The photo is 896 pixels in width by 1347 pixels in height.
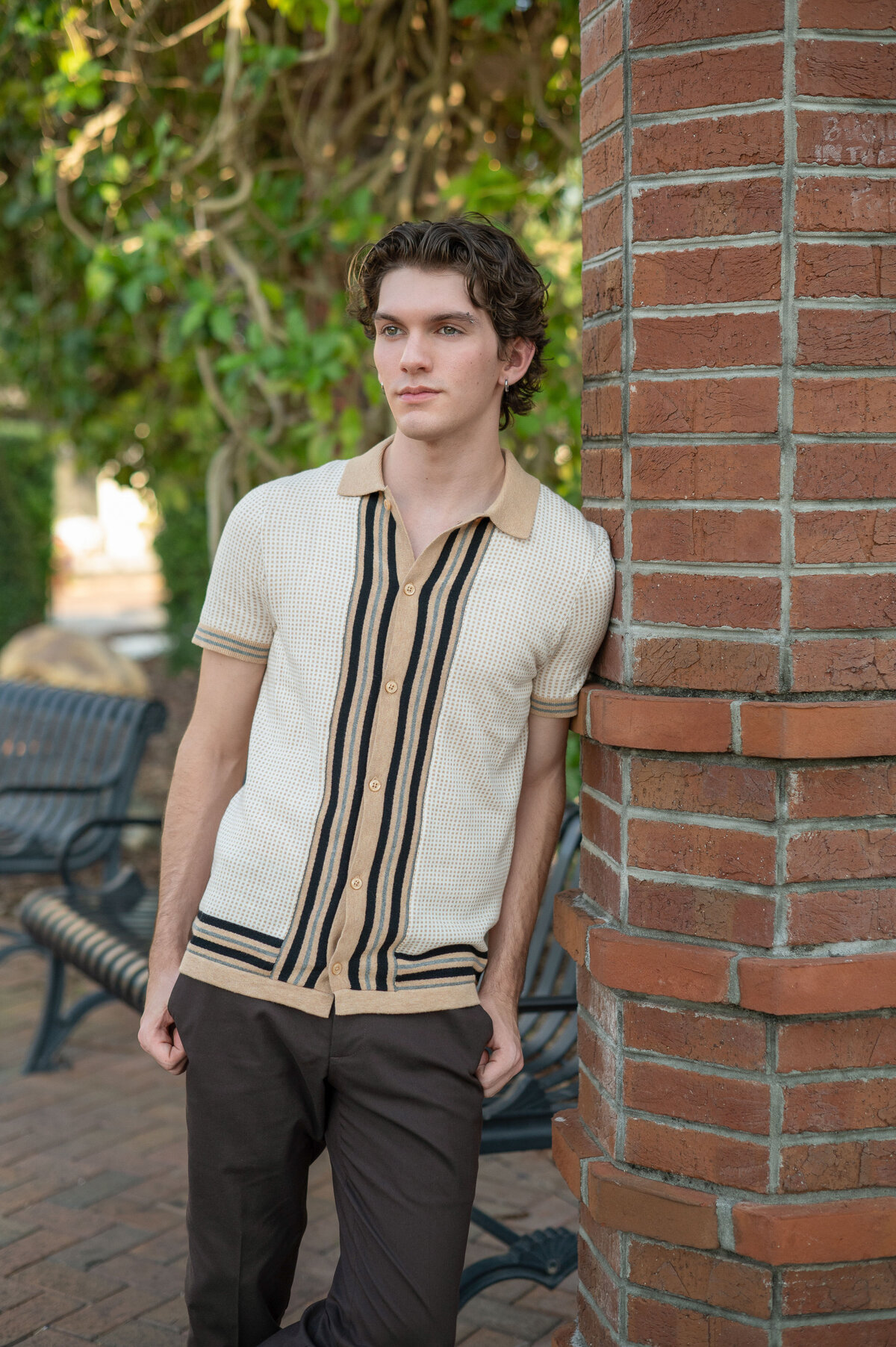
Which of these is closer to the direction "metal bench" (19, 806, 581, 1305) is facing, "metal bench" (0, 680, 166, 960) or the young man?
the young man

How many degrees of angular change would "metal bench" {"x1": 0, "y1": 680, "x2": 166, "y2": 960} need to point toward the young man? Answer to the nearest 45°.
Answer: approximately 45° to its left

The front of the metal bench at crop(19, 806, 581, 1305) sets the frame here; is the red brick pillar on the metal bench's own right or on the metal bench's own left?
on the metal bench's own left

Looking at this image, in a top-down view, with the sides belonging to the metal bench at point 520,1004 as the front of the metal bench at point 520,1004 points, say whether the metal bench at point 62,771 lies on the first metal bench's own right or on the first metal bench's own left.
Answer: on the first metal bench's own right

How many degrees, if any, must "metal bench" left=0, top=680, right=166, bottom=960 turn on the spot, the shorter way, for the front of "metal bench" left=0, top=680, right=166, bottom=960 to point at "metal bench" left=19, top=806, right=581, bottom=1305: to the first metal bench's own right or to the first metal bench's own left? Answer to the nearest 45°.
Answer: approximately 90° to the first metal bench's own left

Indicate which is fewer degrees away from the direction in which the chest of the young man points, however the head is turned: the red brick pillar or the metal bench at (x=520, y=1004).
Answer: the red brick pillar

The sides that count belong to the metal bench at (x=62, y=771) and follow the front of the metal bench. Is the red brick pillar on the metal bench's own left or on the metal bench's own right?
on the metal bench's own left

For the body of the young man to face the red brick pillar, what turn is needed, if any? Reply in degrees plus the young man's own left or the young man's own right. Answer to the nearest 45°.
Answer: approximately 45° to the young man's own left

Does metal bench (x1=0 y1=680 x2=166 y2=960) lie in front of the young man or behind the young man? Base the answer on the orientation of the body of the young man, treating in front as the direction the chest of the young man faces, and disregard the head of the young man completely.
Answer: behind

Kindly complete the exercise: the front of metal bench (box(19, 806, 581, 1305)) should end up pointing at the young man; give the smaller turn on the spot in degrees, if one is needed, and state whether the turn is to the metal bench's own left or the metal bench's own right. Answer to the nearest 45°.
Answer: approximately 45° to the metal bench's own left

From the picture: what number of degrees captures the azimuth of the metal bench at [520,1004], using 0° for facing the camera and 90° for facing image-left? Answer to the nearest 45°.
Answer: approximately 45°
